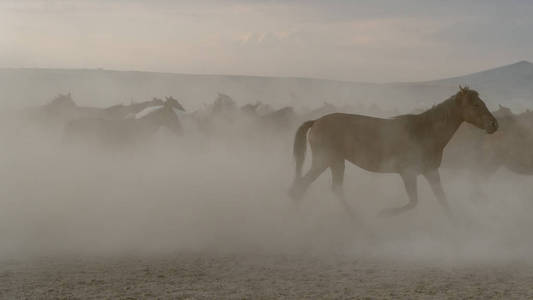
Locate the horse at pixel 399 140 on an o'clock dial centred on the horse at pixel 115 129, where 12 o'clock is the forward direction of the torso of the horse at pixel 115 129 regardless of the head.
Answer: the horse at pixel 399 140 is roughly at 2 o'clock from the horse at pixel 115 129.

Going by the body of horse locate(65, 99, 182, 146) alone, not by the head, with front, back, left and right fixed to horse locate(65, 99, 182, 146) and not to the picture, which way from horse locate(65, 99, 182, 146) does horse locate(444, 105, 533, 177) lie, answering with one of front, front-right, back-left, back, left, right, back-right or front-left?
front-right

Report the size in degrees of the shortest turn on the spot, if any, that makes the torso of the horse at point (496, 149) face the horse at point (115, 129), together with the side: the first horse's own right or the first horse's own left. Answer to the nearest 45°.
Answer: approximately 180°

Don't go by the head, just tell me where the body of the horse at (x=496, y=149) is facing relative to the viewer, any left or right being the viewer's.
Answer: facing to the right of the viewer

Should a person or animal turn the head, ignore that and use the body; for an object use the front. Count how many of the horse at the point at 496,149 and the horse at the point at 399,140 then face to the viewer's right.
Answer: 2

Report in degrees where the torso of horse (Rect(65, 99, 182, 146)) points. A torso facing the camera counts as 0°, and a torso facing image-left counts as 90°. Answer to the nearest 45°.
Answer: approximately 270°

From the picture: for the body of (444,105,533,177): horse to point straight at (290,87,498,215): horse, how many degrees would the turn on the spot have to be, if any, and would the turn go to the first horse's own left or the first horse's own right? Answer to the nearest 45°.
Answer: approximately 135° to the first horse's own right

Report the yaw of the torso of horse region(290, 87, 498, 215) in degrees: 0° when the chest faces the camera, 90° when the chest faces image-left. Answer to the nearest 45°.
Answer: approximately 270°

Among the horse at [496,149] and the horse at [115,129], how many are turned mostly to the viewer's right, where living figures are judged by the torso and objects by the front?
2

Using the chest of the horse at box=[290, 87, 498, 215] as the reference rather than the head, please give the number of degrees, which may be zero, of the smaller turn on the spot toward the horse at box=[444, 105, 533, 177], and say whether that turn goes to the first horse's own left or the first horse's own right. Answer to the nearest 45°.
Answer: approximately 45° to the first horse's own left

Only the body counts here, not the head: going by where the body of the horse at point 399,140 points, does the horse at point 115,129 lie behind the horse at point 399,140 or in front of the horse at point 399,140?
behind

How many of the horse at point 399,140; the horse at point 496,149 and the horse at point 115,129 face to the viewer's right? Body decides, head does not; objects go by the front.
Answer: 3
